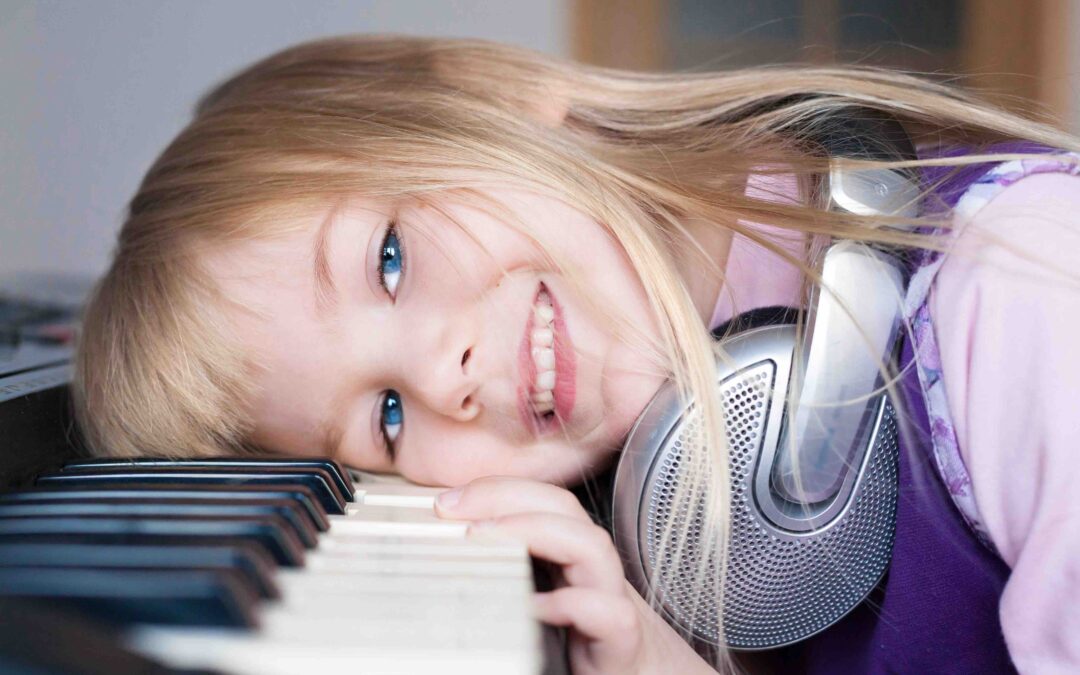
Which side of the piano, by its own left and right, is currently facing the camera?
right
